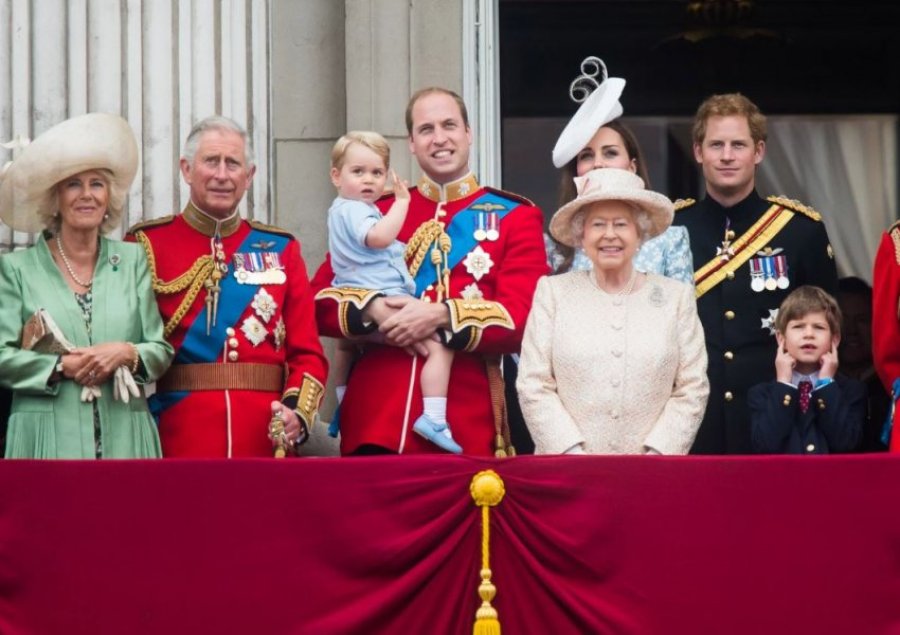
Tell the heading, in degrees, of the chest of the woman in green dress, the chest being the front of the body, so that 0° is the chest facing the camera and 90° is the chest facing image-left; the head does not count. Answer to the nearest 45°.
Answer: approximately 0°

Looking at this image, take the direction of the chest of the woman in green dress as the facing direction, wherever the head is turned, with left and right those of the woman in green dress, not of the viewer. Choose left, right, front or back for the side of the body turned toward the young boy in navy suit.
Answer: left

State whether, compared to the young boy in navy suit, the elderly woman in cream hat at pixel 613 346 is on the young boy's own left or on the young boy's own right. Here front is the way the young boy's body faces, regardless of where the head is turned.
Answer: on the young boy's own right

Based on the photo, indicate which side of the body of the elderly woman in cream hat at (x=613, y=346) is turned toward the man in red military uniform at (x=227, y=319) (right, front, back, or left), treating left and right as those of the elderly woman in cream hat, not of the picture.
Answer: right
